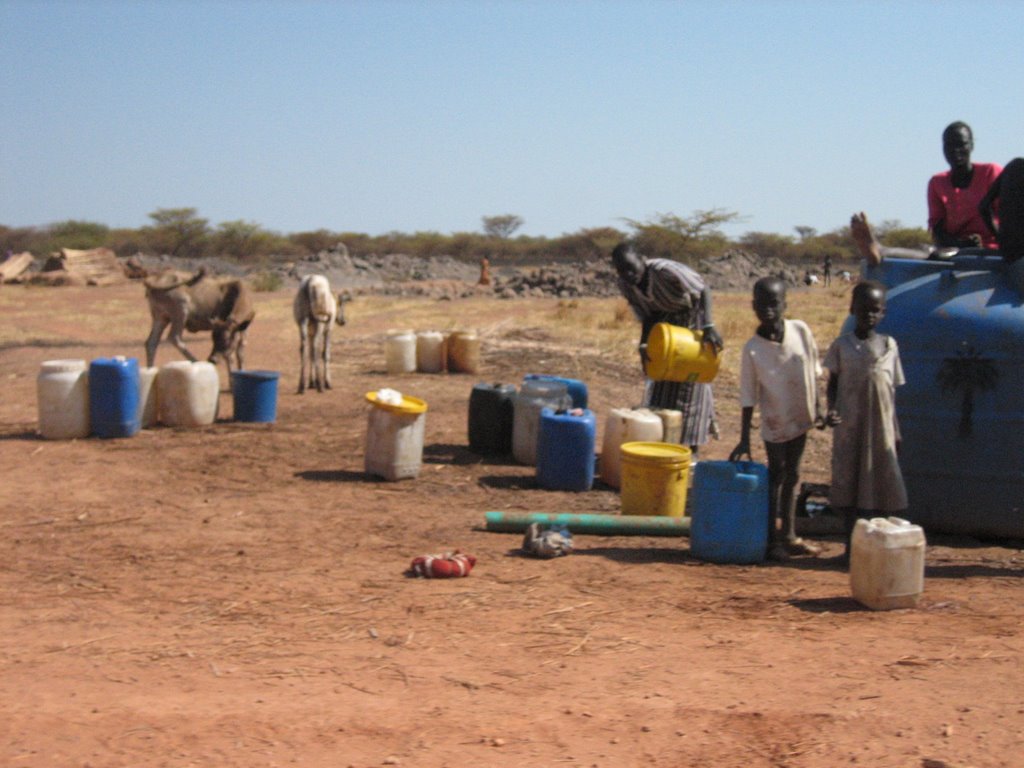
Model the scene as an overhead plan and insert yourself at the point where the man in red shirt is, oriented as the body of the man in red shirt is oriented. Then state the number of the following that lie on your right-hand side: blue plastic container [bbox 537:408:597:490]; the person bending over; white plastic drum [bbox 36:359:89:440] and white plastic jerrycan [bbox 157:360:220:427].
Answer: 4

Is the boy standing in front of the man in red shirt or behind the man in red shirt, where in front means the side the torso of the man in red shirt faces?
in front

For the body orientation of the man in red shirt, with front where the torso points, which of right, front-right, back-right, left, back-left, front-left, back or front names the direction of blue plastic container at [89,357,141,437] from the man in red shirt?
right

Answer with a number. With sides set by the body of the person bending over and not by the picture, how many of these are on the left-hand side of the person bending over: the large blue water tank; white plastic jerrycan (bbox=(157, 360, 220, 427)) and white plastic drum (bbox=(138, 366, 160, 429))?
1

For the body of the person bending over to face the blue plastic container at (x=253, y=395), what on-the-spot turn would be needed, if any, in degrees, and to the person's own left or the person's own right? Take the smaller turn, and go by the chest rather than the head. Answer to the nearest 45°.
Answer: approximately 90° to the person's own right

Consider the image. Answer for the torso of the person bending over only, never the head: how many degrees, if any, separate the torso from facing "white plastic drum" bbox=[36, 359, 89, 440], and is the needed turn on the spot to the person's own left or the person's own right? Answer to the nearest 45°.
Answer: approximately 45° to the person's own right

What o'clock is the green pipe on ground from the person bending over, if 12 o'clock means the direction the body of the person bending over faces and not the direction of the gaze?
The green pipe on ground is roughly at 11 o'clock from the person bending over.

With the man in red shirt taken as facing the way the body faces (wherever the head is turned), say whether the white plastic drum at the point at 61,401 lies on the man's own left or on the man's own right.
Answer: on the man's own right

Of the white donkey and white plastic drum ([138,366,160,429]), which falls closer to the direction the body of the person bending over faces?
the white plastic drum

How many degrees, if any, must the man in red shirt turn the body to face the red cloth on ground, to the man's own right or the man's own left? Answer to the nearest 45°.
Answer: approximately 45° to the man's own right

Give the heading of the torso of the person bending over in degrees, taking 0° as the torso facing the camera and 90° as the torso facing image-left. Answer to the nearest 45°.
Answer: approximately 45°

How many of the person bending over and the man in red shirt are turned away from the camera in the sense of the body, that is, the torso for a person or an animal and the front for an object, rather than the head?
0

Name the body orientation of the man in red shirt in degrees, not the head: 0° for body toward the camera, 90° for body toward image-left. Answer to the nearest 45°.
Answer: approximately 0°

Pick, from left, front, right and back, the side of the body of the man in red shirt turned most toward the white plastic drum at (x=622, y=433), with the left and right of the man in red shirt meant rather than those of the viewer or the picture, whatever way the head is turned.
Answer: right
